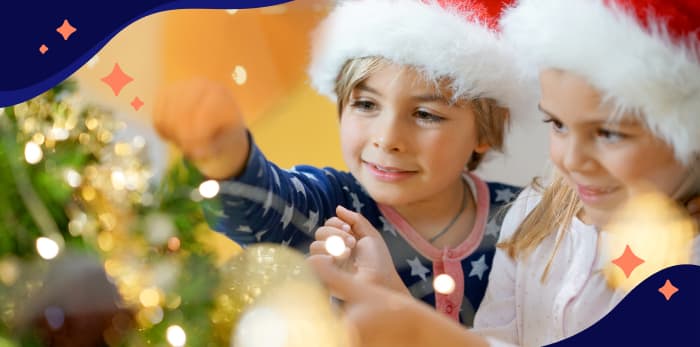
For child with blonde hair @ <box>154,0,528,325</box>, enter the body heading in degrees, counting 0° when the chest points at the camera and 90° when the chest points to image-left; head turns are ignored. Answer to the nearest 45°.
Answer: approximately 45°
